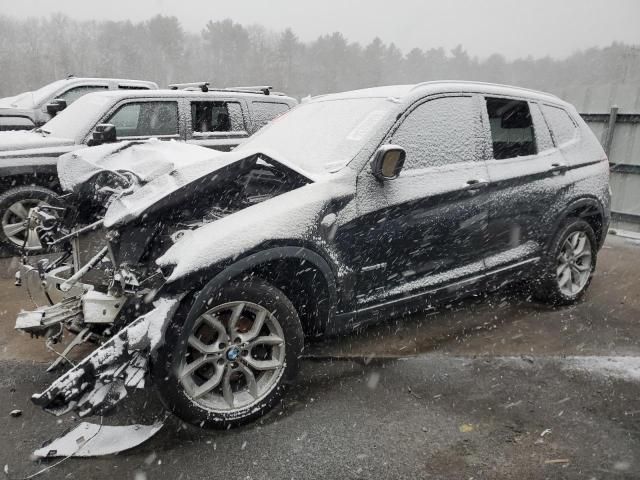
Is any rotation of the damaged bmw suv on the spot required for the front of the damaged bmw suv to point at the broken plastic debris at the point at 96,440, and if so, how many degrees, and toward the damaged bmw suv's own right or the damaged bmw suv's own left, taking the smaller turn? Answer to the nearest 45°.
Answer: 0° — it already faces it

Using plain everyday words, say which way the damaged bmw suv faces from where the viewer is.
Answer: facing the viewer and to the left of the viewer

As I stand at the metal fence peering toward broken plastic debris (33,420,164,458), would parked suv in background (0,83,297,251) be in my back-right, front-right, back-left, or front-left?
front-right

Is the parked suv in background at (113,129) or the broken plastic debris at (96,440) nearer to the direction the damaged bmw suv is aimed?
the broken plastic debris

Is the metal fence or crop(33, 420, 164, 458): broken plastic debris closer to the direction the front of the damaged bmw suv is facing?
the broken plastic debris

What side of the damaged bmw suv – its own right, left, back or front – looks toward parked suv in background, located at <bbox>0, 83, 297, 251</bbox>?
right

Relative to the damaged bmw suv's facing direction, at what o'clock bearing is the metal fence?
The metal fence is roughly at 6 o'clock from the damaged bmw suv.
